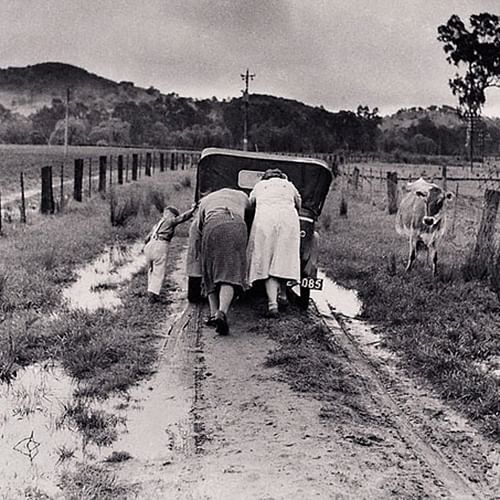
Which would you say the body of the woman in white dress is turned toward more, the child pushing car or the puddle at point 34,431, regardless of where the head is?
the child pushing car

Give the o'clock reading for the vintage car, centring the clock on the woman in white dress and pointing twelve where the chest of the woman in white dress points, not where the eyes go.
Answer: The vintage car is roughly at 12 o'clock from the woman in white dress.

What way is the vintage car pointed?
away from the camera

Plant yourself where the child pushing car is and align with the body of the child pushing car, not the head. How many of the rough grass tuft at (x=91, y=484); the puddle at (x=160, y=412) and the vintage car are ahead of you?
1

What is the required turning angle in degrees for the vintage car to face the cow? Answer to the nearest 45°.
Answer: approximately 90° to its right

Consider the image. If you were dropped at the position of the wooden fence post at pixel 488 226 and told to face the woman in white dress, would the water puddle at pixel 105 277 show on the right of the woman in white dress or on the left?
right

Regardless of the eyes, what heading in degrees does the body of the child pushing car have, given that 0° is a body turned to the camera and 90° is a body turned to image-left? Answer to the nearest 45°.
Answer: approximately 225°

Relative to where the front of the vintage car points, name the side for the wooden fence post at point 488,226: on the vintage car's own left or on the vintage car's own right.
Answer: on the vintage car's own right

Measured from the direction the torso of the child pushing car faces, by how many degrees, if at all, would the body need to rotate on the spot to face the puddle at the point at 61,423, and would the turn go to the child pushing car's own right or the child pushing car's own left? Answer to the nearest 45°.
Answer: approximately 135° to the child pushing car's own right

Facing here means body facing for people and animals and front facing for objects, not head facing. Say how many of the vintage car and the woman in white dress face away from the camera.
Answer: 2

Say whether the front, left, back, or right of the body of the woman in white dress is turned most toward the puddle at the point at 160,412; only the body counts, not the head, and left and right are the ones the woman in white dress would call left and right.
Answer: back

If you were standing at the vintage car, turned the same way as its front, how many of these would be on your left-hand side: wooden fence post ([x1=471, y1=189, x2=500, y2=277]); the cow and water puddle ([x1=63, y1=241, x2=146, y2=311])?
1

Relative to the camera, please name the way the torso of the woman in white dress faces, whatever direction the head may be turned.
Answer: away from the camera

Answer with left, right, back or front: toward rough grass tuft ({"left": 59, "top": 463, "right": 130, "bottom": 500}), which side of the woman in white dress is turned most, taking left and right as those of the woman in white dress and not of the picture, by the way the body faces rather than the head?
back
